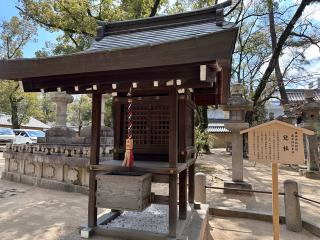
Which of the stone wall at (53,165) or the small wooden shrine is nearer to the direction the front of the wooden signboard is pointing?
the small wooden shrine

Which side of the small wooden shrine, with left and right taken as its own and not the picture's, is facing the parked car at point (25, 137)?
right

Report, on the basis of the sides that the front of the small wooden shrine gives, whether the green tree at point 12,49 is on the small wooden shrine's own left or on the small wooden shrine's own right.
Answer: on the small wooden shrine's own right

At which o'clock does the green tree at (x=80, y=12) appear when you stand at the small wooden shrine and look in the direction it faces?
The green tree is roughly at 4 o'clock from the small wooden shrine.

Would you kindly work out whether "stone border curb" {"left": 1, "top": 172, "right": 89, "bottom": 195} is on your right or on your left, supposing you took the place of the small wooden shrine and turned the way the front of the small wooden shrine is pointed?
on your right

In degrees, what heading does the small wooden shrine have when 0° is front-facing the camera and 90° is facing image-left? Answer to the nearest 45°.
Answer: approximately 45°

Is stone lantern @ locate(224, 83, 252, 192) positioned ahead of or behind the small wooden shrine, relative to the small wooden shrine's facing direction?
behind

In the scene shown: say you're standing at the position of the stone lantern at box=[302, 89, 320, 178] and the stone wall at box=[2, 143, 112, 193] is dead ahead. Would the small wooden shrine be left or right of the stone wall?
left

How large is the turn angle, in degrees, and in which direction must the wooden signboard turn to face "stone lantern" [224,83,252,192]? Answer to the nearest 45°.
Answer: approximately 180°

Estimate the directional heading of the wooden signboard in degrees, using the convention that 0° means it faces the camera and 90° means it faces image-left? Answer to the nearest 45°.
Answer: approximately 0°
